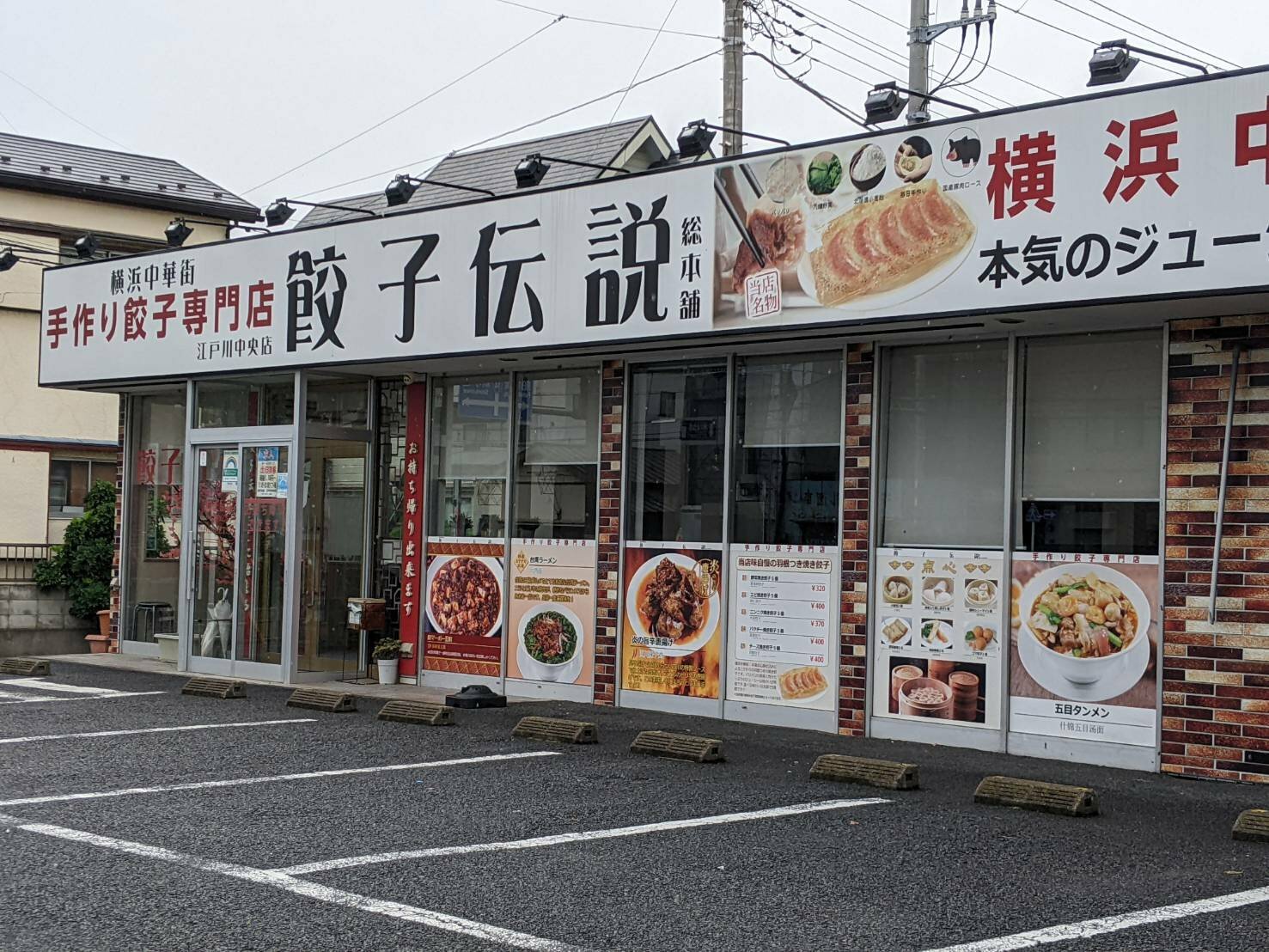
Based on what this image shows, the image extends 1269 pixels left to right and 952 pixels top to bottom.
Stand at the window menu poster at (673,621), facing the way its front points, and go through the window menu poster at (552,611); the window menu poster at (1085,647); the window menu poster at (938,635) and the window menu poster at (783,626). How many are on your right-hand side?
1

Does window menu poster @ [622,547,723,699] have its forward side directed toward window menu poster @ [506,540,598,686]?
no

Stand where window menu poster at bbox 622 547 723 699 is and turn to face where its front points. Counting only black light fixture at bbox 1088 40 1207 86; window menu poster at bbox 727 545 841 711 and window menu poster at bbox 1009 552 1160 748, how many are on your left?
3

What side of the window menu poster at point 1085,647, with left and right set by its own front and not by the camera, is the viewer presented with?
front

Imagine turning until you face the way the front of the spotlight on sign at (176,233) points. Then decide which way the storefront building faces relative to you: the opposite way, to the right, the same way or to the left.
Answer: the opposite way

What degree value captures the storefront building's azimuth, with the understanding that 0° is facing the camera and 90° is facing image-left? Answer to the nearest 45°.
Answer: approximately 45°

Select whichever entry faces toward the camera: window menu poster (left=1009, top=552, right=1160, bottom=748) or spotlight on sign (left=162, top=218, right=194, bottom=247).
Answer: the window menu poster

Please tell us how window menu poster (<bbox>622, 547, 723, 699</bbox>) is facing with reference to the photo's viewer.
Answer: facing the viewer and to the left of the viewer

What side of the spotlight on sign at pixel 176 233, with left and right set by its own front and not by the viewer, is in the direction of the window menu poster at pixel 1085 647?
right

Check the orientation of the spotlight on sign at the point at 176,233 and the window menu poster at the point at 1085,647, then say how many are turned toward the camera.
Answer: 1

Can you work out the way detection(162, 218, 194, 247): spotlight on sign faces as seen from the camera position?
facing away from the viewer and to the right of the viewer

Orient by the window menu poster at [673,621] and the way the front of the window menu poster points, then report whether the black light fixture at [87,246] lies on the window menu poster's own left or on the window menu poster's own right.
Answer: on the window menu poster's own right

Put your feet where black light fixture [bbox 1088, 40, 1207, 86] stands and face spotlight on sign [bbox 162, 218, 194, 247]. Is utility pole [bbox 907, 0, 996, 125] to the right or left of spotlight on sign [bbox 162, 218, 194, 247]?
right

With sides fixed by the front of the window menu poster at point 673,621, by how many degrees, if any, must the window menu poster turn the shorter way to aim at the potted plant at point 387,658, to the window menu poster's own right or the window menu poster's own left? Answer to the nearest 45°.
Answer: approximately 90° to the window menu poster's own right

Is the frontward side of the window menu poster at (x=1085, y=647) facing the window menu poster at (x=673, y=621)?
no
